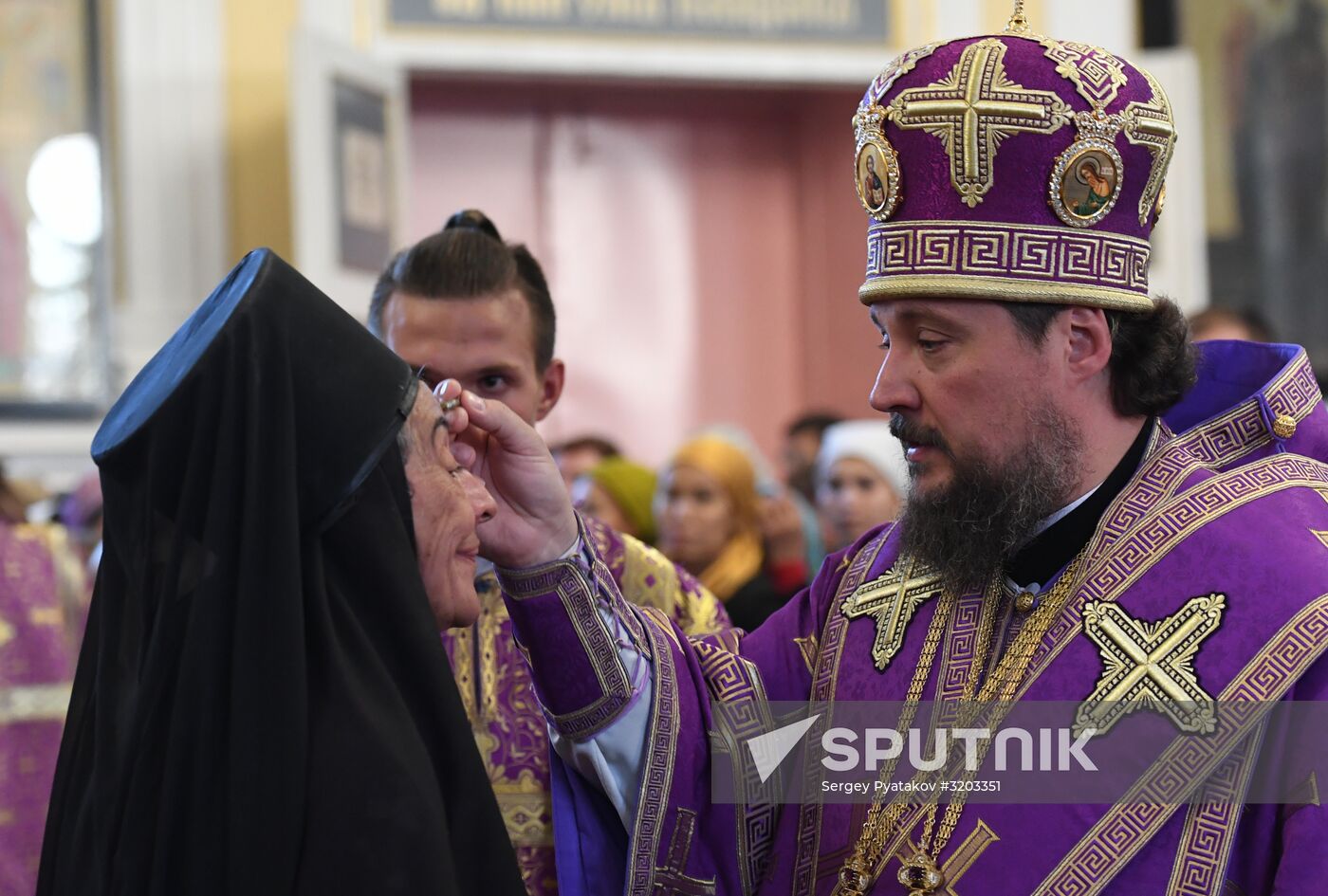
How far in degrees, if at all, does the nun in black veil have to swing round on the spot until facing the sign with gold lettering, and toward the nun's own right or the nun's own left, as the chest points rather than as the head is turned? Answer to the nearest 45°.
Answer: approximately 90° to the nun's own left

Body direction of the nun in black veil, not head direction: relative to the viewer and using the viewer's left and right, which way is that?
facing to the right of the viewer

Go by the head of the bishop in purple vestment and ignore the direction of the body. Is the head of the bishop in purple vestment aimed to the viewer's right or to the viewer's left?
to the viewer's left

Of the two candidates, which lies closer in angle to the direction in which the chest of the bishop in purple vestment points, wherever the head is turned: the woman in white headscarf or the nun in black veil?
the nun in black veil

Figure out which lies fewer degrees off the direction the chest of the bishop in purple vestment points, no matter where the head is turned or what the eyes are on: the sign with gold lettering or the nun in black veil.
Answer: the nun in black veil

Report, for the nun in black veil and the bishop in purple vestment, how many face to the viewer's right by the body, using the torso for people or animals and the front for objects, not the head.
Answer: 1
